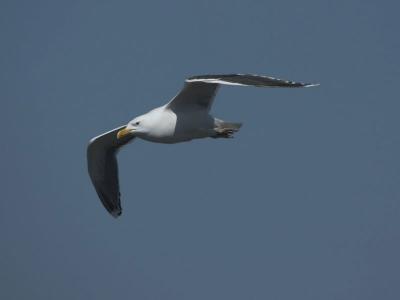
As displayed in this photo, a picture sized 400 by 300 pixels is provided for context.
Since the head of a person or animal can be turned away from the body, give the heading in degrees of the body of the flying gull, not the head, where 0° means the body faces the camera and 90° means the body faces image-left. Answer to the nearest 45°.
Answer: approximately 45°
